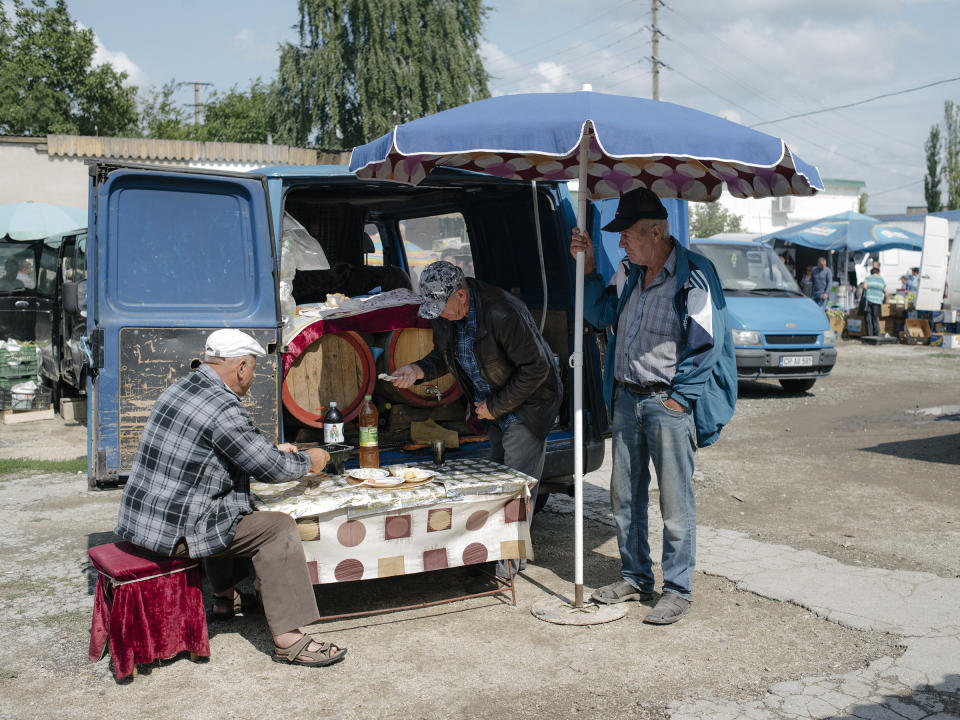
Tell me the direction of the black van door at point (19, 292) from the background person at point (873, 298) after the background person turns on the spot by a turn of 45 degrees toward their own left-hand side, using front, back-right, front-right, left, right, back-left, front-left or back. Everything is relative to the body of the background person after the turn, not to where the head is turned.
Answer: left

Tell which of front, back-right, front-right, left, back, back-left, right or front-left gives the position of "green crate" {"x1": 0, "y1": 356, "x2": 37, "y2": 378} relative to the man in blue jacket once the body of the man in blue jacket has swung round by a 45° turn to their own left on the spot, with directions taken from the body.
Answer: back-right

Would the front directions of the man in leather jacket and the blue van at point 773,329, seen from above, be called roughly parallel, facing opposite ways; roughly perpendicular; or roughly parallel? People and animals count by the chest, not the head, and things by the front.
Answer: roughly perpendicular

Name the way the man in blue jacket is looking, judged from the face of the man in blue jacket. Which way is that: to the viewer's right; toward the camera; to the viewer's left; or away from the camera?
to the viewer's left

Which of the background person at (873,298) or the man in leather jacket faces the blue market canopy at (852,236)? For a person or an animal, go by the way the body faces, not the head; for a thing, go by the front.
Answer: the background person

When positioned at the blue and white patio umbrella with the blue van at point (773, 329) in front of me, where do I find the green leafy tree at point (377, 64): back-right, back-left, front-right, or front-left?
front-left

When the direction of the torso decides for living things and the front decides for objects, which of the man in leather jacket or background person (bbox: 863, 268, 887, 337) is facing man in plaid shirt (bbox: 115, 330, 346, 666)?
the man in leather jacket

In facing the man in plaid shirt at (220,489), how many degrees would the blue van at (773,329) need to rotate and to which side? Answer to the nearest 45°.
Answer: approximately 45° to its right

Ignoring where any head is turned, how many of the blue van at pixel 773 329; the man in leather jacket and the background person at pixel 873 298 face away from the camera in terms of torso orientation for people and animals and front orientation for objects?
1

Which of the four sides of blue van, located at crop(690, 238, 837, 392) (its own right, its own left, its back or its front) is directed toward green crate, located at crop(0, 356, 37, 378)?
right

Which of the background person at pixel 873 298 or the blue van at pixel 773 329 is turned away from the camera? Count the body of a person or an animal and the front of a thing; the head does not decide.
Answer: the background person

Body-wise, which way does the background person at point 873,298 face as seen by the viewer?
away from the camera
